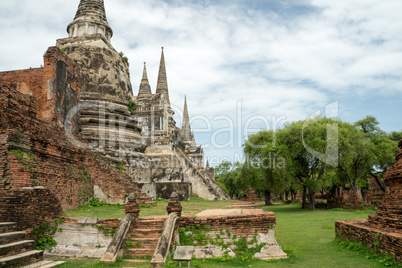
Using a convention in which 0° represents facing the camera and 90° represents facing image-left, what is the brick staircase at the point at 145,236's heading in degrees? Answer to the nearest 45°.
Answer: approximately 0°

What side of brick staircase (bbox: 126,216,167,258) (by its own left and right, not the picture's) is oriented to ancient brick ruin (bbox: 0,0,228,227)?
back

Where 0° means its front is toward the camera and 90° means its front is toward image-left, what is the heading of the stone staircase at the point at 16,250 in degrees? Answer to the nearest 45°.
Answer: approximately 315°

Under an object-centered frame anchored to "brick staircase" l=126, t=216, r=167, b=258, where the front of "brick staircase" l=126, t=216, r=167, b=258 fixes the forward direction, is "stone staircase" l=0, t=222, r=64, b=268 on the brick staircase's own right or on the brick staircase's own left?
on the brick staircase's own right

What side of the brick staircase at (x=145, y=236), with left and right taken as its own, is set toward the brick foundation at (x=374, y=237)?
left

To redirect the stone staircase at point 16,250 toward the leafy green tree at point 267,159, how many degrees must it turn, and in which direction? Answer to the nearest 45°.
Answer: approximately 90° to its left

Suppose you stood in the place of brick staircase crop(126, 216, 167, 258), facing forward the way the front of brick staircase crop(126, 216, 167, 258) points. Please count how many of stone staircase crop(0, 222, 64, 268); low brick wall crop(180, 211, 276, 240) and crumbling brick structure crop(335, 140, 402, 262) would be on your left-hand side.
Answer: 2

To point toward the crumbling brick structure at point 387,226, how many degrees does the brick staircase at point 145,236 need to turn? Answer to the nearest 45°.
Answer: approximately 90° to its left

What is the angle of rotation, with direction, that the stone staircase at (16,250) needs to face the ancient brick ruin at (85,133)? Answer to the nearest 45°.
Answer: approximately 135° to its left
